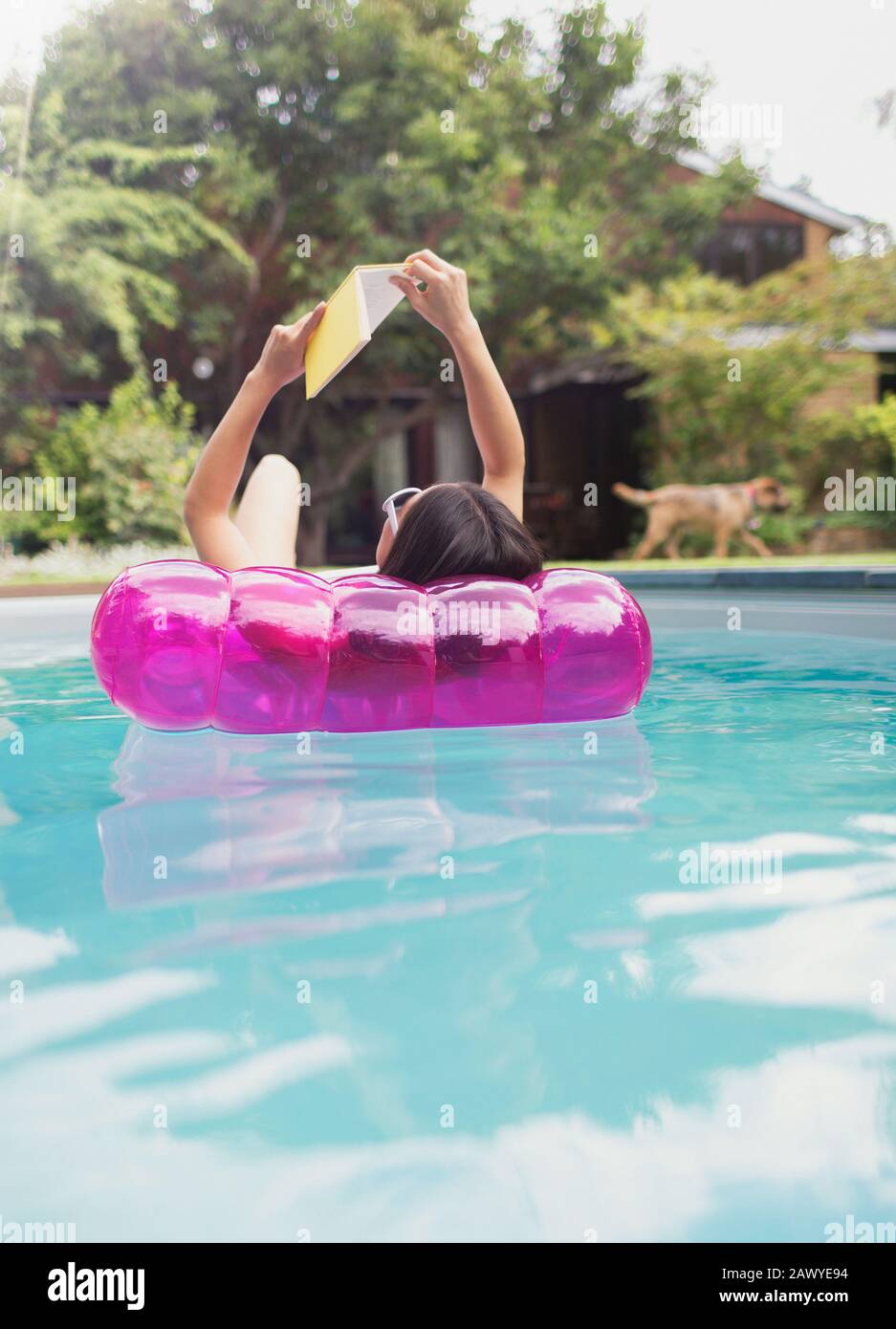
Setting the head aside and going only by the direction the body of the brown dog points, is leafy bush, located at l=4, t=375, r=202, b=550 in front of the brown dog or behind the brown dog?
behind

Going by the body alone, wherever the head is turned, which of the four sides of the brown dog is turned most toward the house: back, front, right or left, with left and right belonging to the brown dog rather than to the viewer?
left

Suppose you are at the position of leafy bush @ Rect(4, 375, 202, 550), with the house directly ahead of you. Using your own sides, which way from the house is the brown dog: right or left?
right

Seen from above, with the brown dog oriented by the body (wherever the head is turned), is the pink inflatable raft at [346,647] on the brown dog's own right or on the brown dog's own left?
on the brown dog's own right

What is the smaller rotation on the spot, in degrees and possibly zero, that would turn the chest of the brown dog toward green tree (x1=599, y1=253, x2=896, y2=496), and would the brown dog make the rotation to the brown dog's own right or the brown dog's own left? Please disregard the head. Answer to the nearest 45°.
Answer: approximately 90° to the brown dog's own left

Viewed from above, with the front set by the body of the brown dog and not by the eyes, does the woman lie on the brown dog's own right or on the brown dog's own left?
on the brown dog's own right

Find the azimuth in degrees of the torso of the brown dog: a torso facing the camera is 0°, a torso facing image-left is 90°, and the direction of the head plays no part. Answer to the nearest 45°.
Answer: approximately 270°

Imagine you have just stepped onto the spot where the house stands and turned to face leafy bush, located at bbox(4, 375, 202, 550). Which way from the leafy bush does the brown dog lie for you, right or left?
left
